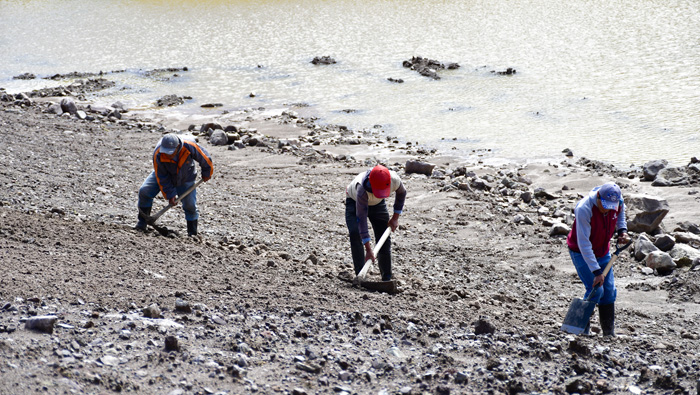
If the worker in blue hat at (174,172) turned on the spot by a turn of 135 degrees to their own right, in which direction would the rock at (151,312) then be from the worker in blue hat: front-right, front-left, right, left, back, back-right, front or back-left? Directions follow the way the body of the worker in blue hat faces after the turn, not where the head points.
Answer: back-left

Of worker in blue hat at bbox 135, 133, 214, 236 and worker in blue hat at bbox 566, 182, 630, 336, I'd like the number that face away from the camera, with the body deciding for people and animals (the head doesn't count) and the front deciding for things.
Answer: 0

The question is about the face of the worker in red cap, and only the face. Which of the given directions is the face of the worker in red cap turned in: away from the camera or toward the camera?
toward the camera

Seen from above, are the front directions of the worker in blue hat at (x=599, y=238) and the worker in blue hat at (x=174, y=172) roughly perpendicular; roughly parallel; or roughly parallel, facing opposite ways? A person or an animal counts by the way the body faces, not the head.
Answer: roughly parallel

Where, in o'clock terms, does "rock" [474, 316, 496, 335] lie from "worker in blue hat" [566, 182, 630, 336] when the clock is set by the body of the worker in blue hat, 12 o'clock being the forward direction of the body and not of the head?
The rock is roughly at 3 o'clock from the worker in blue hat.

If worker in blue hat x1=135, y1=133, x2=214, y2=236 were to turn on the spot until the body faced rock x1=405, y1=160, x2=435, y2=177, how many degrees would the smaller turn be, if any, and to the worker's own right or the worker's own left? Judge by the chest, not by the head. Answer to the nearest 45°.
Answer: approximately 135° to the worker's own left

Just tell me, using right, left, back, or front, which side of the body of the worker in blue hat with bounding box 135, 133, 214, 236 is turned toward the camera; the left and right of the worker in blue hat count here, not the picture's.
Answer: front

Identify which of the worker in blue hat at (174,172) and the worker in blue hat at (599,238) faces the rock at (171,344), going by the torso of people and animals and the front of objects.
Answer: the worker in blue hat at (174,172)

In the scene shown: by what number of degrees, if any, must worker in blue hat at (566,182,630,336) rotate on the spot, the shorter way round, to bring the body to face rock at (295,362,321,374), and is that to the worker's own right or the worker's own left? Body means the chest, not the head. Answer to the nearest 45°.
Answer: approximately 90° to the worker's own right
